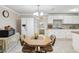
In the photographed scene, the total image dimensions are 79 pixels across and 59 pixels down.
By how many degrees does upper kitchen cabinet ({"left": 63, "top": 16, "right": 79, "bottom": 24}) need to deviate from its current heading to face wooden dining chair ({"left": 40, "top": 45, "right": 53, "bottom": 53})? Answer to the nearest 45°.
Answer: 0° — it already faces it
